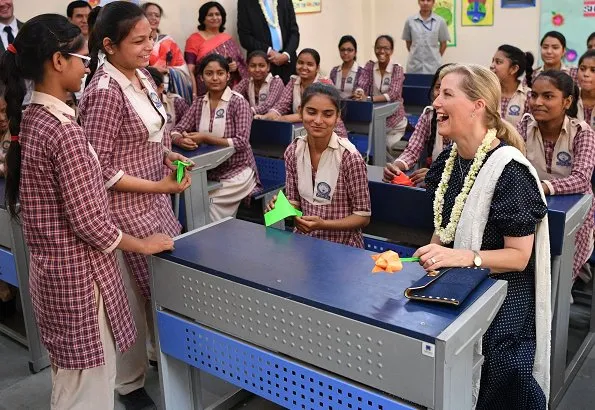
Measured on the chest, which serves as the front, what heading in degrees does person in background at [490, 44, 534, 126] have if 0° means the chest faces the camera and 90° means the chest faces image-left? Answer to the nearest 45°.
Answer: approximately 45°

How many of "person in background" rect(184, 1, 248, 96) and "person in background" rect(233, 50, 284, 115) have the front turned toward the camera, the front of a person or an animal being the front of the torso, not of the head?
2

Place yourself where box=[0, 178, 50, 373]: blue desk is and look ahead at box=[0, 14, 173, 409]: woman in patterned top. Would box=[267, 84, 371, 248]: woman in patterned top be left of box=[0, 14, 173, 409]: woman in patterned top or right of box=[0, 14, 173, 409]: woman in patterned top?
left

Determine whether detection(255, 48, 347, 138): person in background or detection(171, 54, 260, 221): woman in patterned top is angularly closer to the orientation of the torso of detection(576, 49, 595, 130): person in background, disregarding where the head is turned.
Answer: the woman in patterned top

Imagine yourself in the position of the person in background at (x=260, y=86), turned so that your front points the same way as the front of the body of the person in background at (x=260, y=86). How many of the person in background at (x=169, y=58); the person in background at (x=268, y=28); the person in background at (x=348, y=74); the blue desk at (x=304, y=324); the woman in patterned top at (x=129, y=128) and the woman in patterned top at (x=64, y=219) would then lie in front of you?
3

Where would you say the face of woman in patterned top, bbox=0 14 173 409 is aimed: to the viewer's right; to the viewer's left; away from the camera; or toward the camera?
to the viewer's right

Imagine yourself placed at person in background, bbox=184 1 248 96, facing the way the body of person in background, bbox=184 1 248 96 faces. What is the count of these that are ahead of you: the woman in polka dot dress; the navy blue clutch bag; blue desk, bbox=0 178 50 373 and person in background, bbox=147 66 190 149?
4
